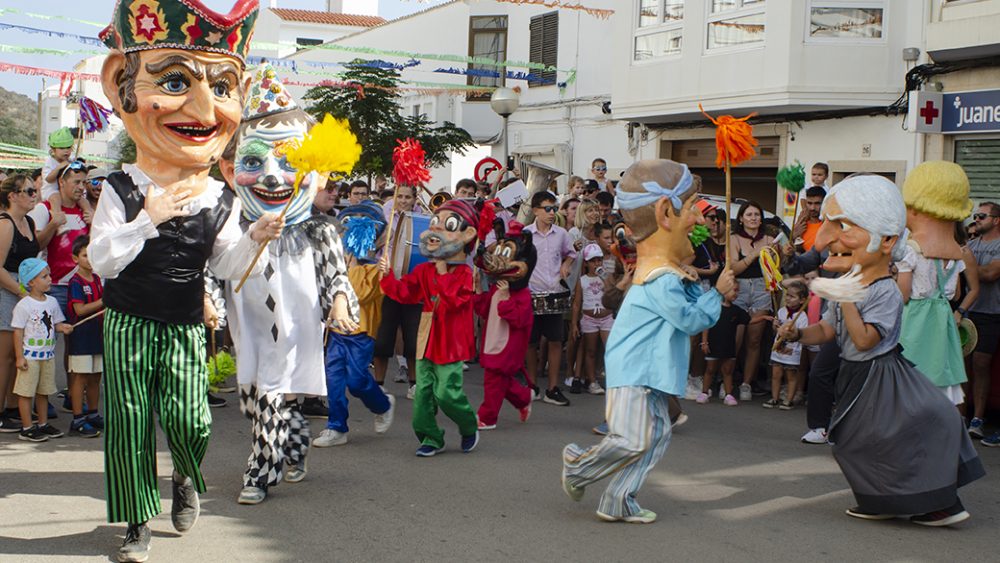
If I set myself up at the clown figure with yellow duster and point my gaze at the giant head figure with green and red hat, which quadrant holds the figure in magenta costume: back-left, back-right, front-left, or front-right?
back-left

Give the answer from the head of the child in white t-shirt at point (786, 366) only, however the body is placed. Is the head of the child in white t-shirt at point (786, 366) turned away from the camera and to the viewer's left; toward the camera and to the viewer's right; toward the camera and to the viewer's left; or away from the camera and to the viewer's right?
toward the camera and to the viewer's left

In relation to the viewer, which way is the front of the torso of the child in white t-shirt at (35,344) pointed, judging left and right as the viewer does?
facing the viewer and to the right of the viewer

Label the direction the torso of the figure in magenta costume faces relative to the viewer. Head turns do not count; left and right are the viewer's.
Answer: facing the viewer and to the left of the viewer

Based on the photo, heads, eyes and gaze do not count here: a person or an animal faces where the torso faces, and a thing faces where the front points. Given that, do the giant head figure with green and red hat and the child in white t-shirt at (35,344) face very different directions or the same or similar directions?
same or similar directions

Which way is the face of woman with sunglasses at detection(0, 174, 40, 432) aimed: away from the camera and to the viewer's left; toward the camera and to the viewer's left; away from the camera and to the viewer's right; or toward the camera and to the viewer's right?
toward the camera and to the viewer's right

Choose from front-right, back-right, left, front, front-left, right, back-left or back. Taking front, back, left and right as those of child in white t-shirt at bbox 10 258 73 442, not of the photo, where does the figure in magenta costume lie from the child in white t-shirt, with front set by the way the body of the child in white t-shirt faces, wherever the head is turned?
front-left

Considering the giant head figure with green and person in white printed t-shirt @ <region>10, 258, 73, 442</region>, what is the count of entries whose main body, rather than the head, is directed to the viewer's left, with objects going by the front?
0

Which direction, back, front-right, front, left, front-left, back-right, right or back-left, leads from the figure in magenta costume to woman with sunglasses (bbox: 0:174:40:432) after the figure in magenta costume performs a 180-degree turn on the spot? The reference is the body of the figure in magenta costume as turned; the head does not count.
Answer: back-left

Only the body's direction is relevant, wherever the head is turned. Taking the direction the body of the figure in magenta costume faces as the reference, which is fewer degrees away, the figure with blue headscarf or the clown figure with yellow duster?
the clown figure with yellow duster

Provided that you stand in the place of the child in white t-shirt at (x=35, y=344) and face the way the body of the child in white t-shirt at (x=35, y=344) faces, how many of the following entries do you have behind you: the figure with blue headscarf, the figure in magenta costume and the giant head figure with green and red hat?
0

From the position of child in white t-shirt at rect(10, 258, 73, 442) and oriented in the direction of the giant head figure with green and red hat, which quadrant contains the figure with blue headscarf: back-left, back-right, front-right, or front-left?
front-left

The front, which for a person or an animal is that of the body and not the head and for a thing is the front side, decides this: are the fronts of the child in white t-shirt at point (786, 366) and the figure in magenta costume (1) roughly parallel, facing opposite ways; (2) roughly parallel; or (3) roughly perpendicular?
roughly parallel

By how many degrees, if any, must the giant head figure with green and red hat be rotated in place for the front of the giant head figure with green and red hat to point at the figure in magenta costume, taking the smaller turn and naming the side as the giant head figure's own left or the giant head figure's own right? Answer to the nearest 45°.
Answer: approximately 90° to the giant head figure's own left

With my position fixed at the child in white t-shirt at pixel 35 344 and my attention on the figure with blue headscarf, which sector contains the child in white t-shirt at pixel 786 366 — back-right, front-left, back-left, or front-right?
front-left
